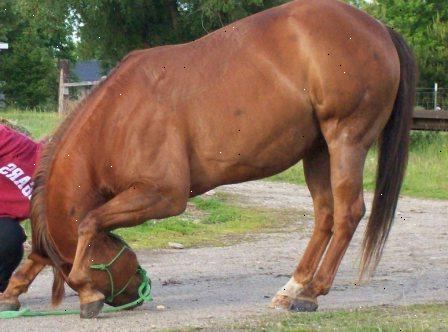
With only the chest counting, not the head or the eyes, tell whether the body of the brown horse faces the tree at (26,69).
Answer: no

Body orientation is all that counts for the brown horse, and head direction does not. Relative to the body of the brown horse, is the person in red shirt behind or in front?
in front

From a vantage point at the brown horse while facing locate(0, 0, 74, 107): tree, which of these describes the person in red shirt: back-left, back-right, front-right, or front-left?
front-left

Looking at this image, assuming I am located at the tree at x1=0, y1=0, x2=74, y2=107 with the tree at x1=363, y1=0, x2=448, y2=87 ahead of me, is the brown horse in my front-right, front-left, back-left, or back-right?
front-right

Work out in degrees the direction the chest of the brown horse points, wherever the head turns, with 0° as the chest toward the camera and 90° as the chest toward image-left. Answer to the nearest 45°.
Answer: approximately 90°

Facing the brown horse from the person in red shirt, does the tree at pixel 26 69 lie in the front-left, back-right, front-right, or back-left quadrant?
back-left

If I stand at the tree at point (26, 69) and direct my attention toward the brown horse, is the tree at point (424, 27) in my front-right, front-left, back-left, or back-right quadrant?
front-left

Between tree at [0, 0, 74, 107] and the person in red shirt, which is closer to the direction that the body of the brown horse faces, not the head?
the person in red shirt

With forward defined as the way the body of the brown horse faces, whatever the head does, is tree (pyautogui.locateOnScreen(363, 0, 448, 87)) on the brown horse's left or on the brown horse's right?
on the brown horse's right
